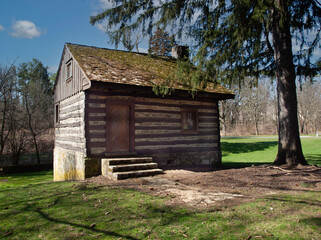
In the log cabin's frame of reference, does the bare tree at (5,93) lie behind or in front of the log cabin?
behind

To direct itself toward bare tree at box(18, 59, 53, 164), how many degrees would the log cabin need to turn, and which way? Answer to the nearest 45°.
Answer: approximately 180°

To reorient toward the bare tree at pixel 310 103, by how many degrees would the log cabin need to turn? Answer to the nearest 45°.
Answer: approximately 90° to its left

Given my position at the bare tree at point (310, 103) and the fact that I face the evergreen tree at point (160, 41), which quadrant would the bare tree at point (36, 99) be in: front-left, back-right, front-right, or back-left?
front-right

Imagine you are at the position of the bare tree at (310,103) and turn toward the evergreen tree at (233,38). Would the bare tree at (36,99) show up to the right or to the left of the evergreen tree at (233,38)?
right

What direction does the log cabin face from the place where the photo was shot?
facing the viewer and to the right of the viewer
